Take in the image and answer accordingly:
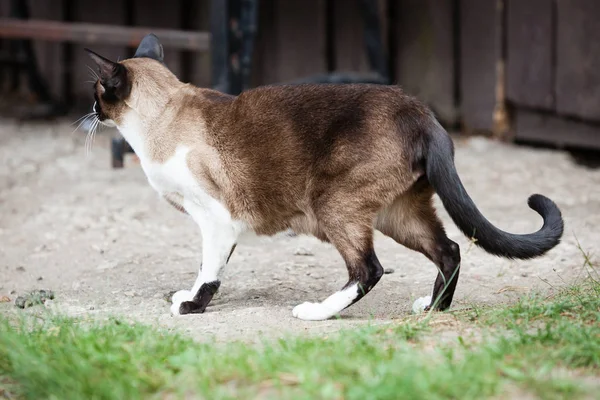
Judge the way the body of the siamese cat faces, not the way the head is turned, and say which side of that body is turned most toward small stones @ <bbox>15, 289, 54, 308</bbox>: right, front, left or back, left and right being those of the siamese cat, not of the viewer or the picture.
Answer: front

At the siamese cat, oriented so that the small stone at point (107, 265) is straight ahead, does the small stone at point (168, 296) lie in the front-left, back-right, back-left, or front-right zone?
front-left

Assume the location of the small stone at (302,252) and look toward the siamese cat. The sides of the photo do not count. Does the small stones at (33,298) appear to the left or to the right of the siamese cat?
right

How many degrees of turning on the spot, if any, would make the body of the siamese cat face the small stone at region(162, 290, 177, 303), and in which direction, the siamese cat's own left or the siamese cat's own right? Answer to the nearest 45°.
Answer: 0° — it already faces it

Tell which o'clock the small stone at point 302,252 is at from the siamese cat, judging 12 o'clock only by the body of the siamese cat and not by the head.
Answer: The small stone is roughly at 3 o'clock from the siamese cat.

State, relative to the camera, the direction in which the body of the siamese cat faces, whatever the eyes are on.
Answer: to the viewer's left

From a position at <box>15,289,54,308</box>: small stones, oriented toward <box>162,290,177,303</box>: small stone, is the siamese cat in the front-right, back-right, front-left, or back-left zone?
front-right
